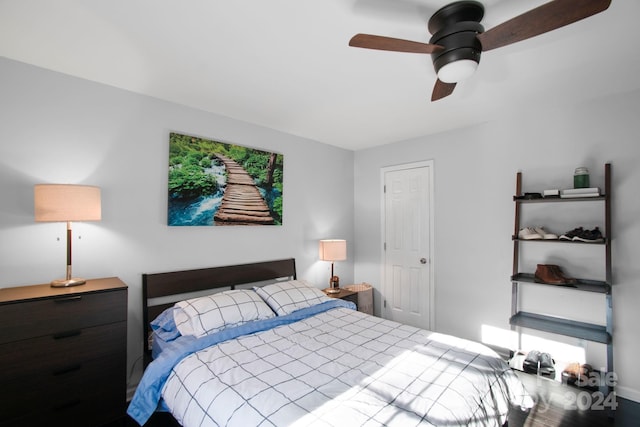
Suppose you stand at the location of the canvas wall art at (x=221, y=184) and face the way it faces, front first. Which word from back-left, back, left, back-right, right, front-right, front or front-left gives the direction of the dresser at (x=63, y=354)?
right

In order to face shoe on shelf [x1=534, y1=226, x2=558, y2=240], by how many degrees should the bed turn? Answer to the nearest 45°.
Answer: approximately 90° to its left

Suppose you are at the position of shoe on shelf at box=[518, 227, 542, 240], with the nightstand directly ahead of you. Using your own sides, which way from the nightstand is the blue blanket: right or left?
left

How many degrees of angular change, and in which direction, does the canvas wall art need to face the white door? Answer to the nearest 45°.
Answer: approximately 45° to its left

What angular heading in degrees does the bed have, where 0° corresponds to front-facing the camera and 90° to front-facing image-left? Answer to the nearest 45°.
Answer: approximately 315°

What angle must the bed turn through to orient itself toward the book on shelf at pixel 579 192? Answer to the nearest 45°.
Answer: approximately 45° to its left

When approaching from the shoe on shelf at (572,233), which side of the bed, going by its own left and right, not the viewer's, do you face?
left

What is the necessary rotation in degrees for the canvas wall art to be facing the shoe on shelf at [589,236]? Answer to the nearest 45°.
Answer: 0° — it already faces it
